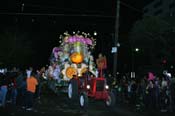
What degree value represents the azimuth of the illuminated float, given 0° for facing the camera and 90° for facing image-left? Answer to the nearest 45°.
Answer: approximately 315°

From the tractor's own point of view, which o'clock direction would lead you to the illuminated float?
The illuminated float is roughly at 7 o'clock from the tractor.

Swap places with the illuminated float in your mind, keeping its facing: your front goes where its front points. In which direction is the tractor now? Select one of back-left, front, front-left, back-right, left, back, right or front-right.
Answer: front-right

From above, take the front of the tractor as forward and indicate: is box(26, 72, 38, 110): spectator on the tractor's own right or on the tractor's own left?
on the tractor's own right

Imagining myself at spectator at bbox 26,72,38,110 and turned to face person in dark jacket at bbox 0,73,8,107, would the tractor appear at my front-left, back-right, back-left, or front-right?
back-right

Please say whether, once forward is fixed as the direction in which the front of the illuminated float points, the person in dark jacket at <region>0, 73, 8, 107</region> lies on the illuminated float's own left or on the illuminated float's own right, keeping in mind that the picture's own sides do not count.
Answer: on the illuminated float's own right

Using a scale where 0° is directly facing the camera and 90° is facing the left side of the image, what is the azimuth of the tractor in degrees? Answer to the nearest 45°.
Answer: approximately 315°

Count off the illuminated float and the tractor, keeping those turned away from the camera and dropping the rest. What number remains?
0

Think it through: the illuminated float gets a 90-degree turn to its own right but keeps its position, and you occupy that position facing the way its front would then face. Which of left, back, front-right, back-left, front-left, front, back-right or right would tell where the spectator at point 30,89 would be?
front-left

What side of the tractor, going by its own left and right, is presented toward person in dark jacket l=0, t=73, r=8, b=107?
right
